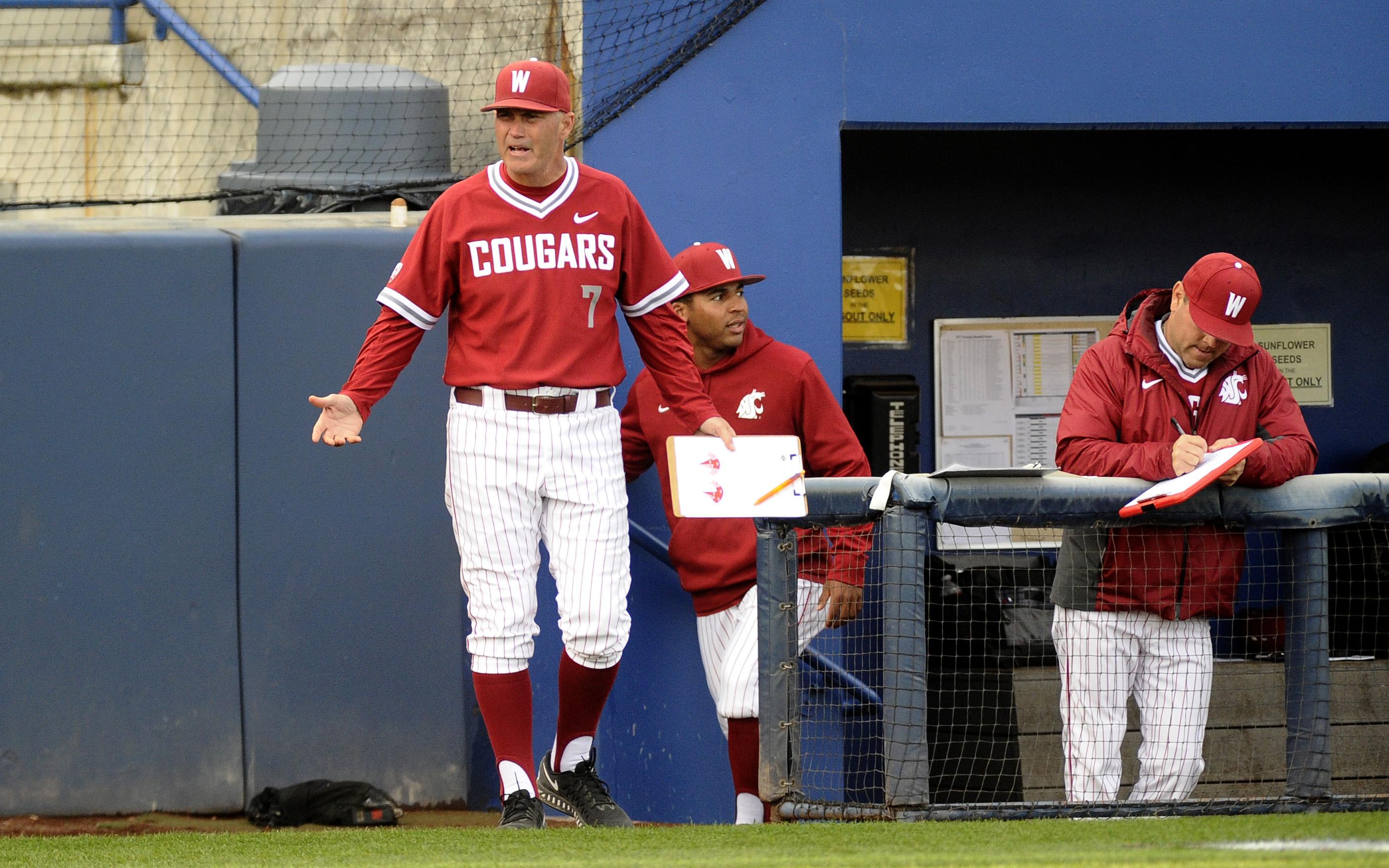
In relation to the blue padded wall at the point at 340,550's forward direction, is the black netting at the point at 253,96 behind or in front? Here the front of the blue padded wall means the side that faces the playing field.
behind

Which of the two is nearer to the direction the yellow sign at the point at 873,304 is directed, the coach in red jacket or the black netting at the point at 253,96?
the coach in red jacket

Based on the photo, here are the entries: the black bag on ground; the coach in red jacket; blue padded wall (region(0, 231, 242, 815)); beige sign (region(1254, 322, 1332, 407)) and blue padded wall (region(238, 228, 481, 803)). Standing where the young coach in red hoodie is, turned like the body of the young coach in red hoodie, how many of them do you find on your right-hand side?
3

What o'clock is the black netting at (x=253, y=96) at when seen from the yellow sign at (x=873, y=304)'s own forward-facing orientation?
The black netting is roughly at 3 o'clock from the yellow sign.

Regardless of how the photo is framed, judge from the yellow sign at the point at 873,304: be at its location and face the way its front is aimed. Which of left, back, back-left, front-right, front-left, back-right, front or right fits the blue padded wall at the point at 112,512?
front-right

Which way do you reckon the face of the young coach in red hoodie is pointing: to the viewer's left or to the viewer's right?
to the viewer's right

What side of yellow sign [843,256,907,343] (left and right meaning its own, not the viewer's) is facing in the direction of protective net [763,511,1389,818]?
front

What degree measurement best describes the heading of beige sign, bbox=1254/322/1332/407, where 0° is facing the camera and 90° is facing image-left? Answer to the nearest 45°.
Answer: approximately 0°
